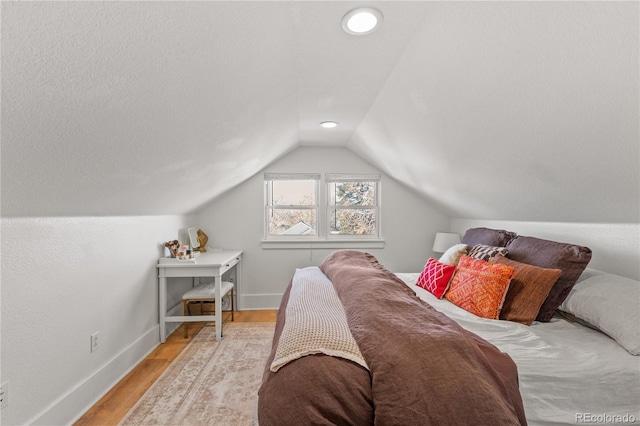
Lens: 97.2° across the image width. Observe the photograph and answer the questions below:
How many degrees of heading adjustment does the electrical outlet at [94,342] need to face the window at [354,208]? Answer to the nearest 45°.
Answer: approximately 45° to its left

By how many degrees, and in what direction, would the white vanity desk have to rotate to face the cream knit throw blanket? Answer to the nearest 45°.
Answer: approximately 90° to its right

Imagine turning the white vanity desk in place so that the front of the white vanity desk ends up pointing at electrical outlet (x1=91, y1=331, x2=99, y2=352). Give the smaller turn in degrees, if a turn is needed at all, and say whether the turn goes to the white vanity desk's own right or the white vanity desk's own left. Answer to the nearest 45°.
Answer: approximately 135° to the white vanity desk's own right

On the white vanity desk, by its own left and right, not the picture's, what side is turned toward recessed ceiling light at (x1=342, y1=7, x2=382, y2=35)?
right

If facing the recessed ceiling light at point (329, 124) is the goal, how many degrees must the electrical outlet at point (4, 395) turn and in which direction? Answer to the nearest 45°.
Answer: approximately 45° to its left

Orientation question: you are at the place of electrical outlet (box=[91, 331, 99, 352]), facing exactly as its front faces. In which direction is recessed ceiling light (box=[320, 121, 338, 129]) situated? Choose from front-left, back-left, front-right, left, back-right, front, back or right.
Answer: front-left

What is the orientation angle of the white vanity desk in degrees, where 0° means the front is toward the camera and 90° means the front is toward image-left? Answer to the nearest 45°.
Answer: approximately 270°
